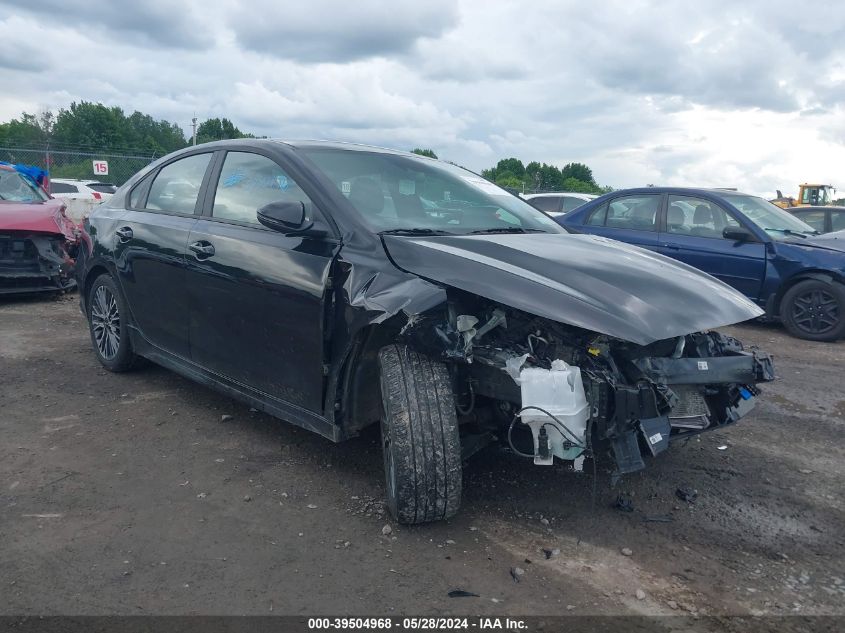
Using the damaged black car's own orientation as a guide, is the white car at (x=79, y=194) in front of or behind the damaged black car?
behind

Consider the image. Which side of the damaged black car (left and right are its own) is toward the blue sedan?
left

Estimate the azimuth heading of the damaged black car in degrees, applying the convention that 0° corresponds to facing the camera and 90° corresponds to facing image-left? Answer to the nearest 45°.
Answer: approximately 315°

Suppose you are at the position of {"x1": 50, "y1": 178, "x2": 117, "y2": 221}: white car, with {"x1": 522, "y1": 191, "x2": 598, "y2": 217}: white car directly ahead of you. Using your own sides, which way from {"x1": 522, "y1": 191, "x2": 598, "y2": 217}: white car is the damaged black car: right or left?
right

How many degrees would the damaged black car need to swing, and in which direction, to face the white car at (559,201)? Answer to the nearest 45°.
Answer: approximately 135° to its left

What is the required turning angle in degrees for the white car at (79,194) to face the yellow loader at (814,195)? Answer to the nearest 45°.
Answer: approximately 135° to its right

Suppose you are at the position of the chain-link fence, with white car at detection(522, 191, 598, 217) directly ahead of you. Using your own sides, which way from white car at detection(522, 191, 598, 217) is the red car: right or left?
right

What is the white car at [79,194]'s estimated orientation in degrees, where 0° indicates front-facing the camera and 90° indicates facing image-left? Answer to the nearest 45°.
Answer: approximately 135°
